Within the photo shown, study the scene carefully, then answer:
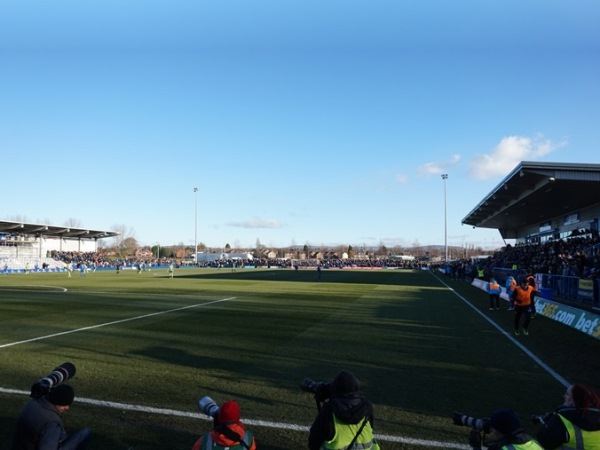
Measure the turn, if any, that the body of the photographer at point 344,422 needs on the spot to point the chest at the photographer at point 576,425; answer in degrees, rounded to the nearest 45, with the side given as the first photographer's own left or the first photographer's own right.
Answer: approximately 135° to the first photographer's own right

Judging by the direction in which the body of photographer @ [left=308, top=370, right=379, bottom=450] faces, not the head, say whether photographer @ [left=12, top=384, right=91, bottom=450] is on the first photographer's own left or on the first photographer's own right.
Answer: on the first photographer's own left

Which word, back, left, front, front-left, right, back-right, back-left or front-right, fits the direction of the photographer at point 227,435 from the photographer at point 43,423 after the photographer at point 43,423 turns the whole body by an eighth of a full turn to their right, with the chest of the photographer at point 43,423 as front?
front-right

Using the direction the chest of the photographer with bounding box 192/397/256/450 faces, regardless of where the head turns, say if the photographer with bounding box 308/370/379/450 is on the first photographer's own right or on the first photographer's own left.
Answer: on the first photographer's own right

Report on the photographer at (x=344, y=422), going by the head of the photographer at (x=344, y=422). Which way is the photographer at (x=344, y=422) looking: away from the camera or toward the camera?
away from the camera

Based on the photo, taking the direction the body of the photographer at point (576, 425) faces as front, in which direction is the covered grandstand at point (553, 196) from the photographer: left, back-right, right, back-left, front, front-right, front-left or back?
front-right

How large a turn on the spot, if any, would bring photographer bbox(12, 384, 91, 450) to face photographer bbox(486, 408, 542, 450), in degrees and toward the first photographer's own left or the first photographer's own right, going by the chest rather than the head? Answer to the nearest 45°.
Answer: approximately 90° to the first photographer's own right

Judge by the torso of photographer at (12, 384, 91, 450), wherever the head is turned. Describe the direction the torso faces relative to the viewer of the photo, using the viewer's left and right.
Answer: facing away from the viewer and to the right of the viewer

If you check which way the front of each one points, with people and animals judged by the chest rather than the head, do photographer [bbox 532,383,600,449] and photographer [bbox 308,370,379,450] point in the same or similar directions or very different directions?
same or similar directions

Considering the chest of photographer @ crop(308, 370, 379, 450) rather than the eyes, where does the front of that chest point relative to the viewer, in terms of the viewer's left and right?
facing away from the viewer and to the left of the viewer

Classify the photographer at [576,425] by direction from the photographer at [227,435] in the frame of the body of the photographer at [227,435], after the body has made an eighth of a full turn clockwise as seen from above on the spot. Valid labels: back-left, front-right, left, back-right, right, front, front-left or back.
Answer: right

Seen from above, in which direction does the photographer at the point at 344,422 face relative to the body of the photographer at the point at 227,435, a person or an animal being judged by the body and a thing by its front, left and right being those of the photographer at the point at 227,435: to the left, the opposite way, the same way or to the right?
the same way

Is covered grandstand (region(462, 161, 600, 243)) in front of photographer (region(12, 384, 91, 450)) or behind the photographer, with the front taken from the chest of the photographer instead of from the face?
in front

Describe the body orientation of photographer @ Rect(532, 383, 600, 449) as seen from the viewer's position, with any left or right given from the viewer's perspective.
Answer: facing away from the viewer and to the left of the viewer
